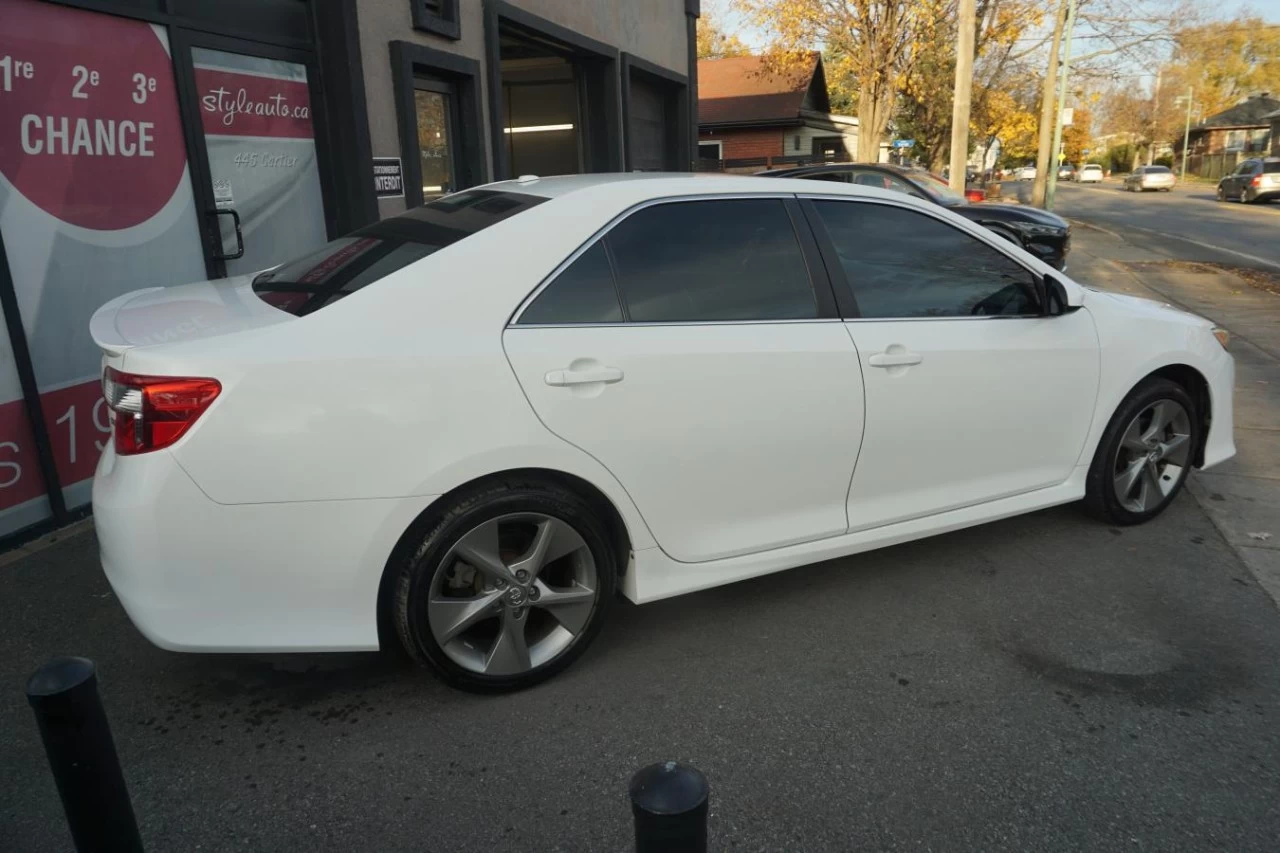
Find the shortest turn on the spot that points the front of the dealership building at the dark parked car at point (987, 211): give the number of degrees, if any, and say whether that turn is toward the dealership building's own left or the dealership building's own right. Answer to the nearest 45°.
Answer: approximately 90° to the dealership building's own left

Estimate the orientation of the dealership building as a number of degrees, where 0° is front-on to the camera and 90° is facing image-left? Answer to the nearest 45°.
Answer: approximately 315°

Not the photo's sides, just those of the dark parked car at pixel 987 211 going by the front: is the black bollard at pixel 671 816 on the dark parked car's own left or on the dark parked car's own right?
on the dark parked car's own right

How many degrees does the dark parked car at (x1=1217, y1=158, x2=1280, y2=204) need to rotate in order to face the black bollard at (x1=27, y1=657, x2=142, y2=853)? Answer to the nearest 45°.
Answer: approximately 135° to its left

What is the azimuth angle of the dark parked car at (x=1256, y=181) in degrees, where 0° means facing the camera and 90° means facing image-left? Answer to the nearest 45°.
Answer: approximately 135°

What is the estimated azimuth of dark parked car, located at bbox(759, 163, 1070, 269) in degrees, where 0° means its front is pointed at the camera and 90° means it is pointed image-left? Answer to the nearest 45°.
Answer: approximately 315°

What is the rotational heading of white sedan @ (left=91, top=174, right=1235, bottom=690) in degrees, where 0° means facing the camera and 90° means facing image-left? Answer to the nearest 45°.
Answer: approximately 225°
